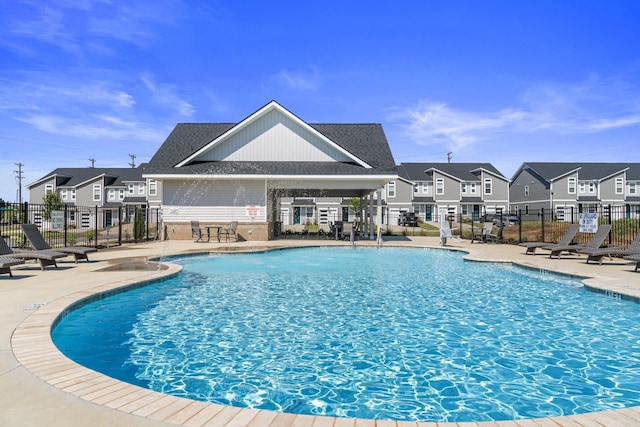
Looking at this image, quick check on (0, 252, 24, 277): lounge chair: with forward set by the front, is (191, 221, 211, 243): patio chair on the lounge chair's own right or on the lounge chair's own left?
on the lounge chair's own left

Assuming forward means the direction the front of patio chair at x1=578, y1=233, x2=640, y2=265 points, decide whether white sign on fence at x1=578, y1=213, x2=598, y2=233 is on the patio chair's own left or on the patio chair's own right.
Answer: on the patio chair's own right

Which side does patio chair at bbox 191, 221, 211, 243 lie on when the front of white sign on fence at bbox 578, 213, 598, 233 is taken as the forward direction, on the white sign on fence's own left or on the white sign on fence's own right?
on the white sign on fence's own right

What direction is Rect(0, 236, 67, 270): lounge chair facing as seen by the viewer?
to the viewer's right

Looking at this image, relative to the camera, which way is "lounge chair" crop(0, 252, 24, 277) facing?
to the viewer's right

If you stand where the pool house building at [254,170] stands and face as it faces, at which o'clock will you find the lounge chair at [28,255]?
The lounge chair is roughly at 1 o'clock from the pool house building.

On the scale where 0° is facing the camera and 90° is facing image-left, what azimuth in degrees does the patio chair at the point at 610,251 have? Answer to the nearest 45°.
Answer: approximately 90°
